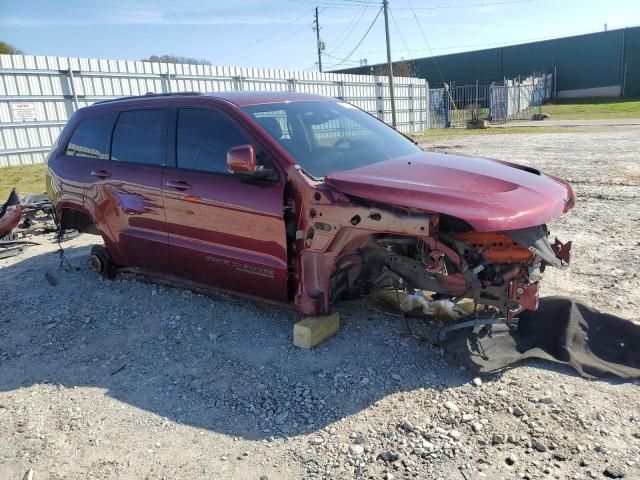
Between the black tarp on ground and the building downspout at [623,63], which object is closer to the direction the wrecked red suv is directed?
the black tarp on ground

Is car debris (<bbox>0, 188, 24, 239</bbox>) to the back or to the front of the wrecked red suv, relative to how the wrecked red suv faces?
to the back

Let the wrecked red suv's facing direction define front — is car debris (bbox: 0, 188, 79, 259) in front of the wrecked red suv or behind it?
behind

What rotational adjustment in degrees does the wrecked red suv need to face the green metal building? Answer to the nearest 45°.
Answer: approximately 90° to its left

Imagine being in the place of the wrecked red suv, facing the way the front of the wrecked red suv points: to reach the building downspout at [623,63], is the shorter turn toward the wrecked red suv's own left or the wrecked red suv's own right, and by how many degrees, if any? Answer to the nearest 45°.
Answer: approximately 90° to the wrecked red suv's own left

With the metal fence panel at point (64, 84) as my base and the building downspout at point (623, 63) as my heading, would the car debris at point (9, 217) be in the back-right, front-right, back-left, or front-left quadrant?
back-right

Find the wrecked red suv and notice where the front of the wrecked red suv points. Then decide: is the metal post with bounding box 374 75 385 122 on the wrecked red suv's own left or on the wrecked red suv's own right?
on the wrecked red suv's own left

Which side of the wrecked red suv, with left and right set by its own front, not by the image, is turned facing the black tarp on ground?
front

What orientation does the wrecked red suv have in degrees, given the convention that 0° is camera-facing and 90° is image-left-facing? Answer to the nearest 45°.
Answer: approximately 315°
